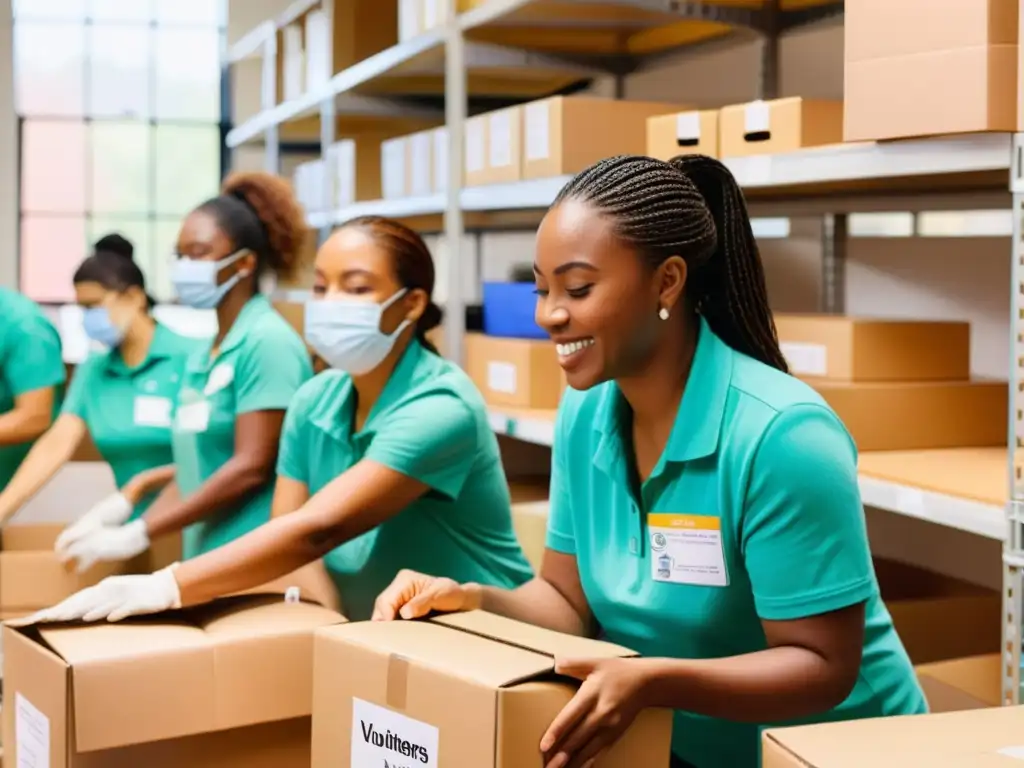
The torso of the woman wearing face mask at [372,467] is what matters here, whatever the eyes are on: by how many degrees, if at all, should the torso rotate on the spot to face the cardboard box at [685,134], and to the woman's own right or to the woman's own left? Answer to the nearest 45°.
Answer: approximately 180°

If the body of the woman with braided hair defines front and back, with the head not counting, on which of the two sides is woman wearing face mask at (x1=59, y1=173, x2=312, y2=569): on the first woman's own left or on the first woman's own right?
on the first woman's own right

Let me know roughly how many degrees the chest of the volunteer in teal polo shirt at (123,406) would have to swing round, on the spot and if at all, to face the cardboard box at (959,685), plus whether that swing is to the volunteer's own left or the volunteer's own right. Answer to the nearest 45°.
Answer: approximately 90° to the volunteer's own left

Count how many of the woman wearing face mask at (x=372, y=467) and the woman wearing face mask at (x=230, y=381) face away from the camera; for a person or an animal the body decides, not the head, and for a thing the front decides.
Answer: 0

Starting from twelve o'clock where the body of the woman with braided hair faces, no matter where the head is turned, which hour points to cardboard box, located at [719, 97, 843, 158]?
The cardboard box is roughly at 5 o'clock from the woman with braided hair.
